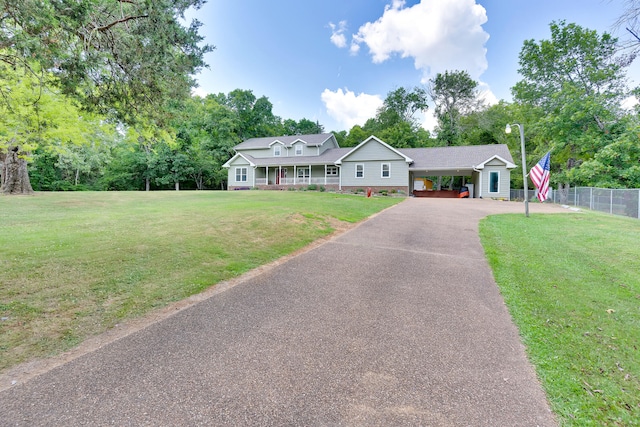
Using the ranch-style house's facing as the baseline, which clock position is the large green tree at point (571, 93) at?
The large green tree is roughly at 9 o'clock from the ranch-style house.

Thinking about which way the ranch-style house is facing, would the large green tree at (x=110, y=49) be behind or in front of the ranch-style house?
in front

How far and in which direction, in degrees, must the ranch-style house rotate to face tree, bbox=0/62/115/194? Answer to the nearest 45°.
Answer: approximately 45° to its right

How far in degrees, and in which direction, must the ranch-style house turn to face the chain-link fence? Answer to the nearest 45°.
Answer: approximately 45° to its left

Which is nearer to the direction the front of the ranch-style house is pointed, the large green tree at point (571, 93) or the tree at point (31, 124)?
the tree

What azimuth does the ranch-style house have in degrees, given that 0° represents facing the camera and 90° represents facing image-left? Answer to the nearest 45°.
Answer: approximately 0°

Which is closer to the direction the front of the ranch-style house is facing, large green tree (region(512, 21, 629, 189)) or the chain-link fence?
the chain-link fence
